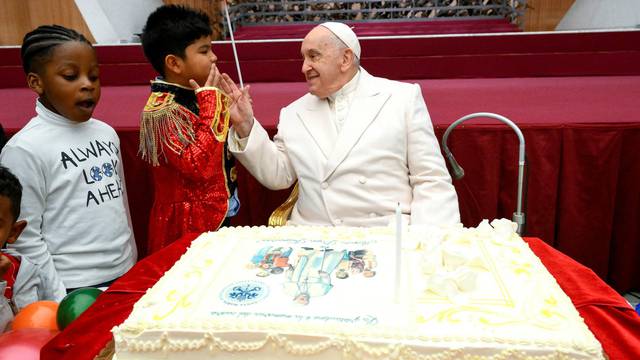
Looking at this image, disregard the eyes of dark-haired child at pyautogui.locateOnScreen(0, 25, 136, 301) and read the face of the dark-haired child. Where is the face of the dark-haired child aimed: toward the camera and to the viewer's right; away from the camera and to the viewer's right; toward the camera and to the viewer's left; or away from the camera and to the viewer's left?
toward the camera and to the viewer's right

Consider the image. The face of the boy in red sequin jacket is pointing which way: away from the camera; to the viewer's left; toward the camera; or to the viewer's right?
to the viewer's right

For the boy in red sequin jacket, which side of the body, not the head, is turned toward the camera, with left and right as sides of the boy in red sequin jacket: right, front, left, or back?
right

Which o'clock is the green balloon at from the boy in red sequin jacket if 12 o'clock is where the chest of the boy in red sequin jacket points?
The green balloon is roughly at 4 o'clock from the boy in red sequin jacket.

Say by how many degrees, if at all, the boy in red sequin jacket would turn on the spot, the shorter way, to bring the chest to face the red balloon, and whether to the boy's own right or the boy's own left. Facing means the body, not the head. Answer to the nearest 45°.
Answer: approximately 135° to the boy's own right

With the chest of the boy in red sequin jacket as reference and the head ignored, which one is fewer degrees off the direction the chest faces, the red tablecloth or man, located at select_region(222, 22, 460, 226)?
the man

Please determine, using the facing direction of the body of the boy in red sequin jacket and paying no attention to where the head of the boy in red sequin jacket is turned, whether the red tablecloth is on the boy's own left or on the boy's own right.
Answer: on the boy's own right

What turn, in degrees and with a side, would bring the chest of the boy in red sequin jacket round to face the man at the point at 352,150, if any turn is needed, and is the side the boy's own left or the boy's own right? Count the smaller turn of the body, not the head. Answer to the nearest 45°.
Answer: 0° — they already face them

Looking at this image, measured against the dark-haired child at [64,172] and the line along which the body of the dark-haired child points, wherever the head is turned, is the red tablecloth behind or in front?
in front

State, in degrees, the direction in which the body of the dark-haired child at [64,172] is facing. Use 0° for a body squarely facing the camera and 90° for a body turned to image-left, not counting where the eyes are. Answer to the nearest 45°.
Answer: approximately 315°
